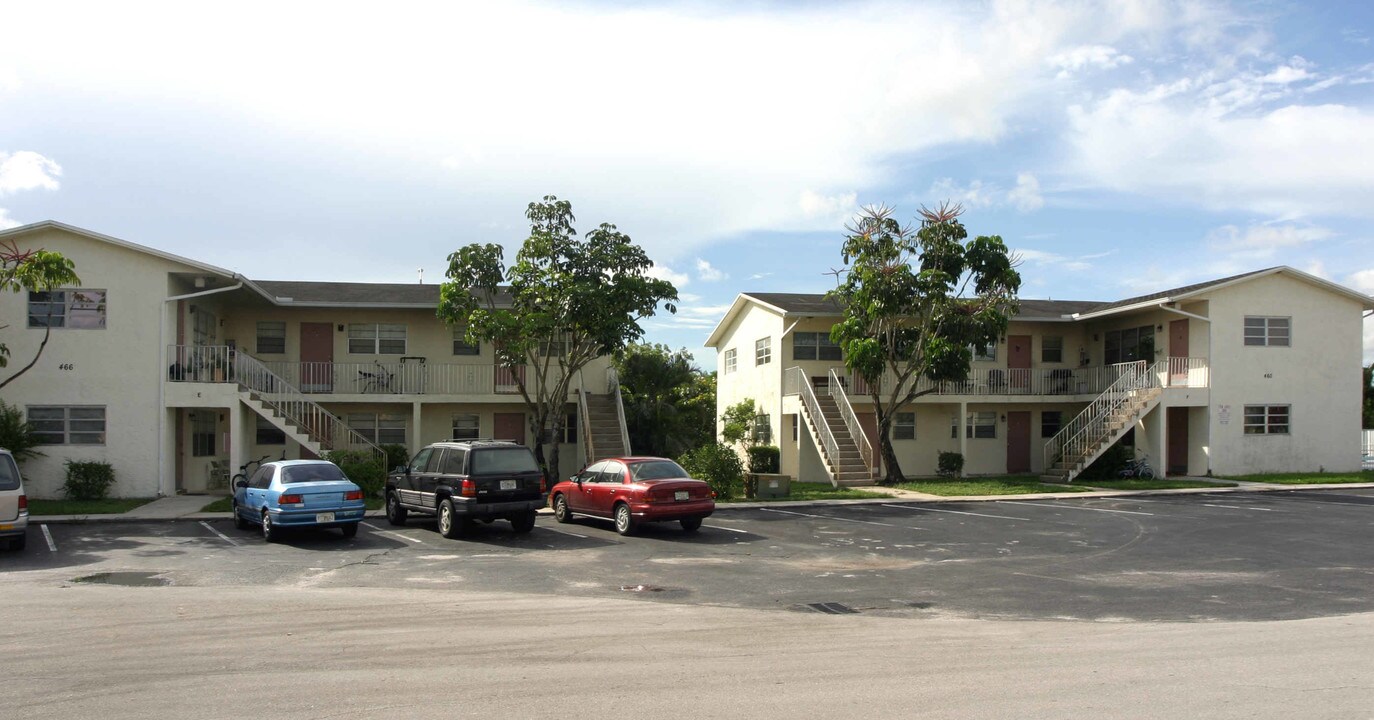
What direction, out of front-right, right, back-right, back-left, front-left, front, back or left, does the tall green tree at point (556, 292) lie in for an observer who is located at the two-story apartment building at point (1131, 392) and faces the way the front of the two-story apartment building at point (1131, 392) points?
front-right

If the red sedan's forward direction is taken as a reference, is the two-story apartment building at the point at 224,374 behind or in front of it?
in front

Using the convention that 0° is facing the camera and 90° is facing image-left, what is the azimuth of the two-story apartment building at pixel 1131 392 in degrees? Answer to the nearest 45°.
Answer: approximately 0°

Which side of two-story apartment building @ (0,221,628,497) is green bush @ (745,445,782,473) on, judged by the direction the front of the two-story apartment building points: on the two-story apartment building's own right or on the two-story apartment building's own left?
on the two-story apartment building's own left

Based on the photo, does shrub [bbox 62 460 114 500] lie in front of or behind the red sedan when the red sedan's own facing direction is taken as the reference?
in front

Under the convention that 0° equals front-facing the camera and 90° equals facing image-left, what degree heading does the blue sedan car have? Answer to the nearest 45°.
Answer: approximately 135°

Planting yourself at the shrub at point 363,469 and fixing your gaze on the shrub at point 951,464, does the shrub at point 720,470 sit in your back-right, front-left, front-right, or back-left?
front-right

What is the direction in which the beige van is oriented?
away from the camera

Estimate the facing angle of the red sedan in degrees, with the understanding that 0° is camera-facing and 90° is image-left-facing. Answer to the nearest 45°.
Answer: approximately 135°

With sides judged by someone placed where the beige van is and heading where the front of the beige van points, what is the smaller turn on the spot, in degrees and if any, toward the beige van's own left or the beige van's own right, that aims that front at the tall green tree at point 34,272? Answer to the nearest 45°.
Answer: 0° — it already faces it

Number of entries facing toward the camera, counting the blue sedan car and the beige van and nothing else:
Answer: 0

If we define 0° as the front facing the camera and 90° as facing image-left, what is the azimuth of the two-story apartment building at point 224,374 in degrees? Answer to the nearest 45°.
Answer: approximately 0°

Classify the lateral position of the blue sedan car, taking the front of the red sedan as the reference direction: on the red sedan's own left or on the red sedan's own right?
on the red sedan's own left

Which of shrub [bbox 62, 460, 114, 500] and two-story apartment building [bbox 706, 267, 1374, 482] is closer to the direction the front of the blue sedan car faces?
the shrub
